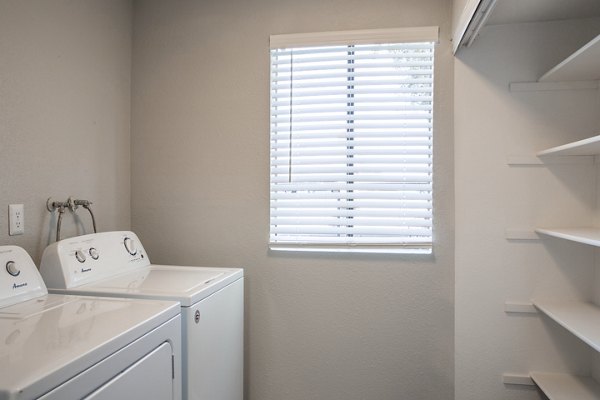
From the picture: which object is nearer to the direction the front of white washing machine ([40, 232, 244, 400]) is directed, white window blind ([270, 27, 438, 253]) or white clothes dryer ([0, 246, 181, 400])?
the white window blind

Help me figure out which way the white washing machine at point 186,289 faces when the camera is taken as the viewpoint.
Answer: facing the viewer and to the right of the viewer

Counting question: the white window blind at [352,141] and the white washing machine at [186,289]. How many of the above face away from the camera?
0

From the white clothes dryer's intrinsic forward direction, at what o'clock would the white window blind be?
The white window blind is roughly at 10 o'clock from the white clothes dryer.

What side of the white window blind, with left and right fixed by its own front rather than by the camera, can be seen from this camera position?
front

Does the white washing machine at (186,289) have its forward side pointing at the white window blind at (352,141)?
no

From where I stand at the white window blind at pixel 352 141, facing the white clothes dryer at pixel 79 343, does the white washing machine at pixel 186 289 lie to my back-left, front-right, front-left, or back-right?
front-right

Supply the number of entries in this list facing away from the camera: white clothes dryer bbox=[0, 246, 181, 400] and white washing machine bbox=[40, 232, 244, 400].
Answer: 0

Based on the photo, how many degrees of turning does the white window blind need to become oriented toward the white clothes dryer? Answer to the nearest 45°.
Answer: approximately 45° to its right

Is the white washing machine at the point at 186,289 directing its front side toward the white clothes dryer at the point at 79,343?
no

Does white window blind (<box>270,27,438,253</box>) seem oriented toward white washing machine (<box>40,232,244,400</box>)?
no

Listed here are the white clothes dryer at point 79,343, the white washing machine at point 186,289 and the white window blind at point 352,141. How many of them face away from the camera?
0

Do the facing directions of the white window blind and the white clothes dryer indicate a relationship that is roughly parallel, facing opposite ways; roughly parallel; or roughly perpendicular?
roughly perpendicular
